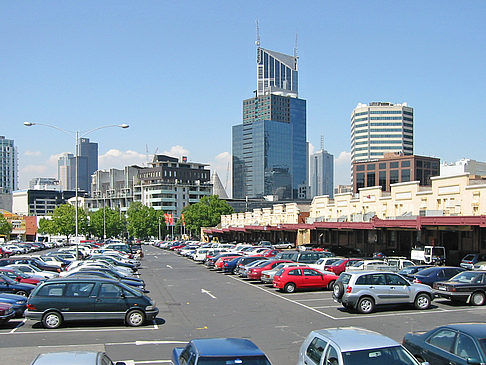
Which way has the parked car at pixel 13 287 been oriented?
to the viewer's right

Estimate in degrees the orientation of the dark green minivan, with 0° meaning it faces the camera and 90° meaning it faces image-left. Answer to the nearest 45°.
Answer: approximately 270°

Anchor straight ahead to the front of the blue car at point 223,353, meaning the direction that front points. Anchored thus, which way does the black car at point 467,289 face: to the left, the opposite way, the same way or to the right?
to the left
